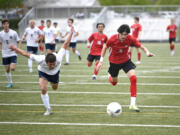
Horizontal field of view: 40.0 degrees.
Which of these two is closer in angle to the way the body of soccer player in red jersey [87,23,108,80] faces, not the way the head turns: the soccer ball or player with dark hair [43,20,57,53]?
the soccer ball

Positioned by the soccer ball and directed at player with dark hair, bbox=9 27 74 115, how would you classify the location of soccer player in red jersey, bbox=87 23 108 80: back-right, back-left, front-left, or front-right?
front-right

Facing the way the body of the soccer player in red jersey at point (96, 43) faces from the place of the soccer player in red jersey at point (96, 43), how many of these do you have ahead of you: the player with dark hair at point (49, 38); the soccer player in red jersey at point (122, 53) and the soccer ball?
2

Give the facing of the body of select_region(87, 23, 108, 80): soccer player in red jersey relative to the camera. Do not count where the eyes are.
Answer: toward the camera

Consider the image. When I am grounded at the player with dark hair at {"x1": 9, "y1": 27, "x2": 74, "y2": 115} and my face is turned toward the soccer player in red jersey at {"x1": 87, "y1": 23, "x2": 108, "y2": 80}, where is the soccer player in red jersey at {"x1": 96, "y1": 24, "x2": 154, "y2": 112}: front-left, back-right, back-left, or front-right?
front-right

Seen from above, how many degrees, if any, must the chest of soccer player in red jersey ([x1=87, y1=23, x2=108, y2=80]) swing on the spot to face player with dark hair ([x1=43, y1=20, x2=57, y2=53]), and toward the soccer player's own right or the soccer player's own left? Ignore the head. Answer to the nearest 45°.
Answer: approximately 135° to the soccer player's own right

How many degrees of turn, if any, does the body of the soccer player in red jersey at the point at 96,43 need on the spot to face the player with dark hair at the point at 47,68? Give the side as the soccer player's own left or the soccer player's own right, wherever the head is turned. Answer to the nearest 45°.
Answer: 0° — they already face them

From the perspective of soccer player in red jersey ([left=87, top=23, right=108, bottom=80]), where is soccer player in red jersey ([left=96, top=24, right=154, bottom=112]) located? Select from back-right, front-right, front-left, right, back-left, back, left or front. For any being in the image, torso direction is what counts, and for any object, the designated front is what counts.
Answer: front

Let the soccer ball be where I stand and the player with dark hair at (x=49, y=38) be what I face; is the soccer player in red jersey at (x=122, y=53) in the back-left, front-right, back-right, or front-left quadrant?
front-right

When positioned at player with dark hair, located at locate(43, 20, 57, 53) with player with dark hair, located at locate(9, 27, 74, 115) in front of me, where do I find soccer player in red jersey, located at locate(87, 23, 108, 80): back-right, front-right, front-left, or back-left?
front-left

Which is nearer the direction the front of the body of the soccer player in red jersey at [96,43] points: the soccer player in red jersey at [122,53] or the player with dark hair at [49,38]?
the soccer player in red jersey

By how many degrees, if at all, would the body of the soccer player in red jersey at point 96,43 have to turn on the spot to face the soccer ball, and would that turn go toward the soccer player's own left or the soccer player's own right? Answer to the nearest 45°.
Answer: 0° — they already face it
